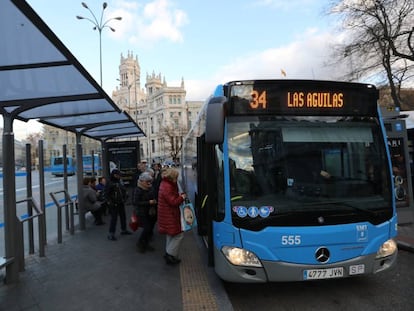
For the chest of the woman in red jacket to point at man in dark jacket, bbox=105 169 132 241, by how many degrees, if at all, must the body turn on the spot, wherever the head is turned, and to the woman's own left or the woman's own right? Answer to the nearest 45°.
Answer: approximately 135° to the woman's own left

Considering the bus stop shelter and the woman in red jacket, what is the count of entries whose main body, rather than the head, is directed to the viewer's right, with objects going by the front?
2

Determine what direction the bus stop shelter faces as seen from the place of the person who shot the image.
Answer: facing to the right of the viewer

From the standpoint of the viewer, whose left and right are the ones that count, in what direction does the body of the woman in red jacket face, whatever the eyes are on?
facing to the right of the viewer
